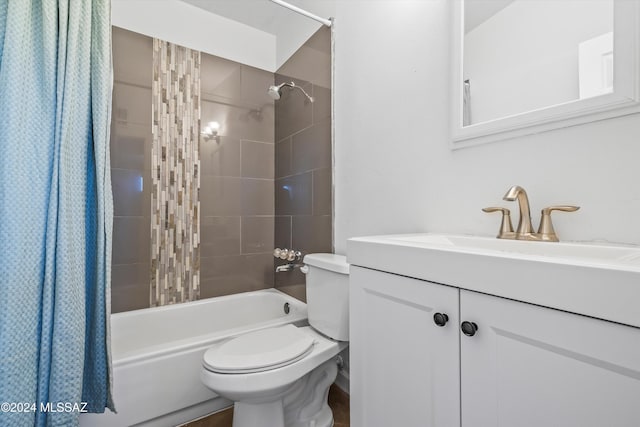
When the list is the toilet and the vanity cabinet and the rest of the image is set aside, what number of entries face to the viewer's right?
0

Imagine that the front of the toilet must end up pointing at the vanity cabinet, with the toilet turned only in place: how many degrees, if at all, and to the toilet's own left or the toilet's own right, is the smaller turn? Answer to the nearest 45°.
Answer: approximately 90° to the toilet's own left

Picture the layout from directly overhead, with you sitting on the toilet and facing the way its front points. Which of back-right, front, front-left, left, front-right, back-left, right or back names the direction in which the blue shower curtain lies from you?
front-right

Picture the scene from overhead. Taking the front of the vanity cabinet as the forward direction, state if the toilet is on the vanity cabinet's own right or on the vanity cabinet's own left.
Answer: on the vanity cabinet's own right

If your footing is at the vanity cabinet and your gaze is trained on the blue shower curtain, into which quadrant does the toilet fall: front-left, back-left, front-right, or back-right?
front-right
